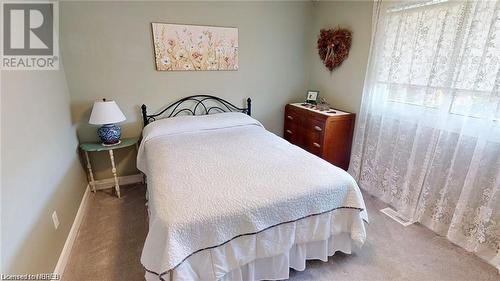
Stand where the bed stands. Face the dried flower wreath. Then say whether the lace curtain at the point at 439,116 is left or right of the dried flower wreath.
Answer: right

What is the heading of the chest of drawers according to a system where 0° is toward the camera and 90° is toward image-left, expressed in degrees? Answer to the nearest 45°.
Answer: approximately 45°

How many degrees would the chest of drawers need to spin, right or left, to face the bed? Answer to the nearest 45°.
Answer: approximately 45° to its left

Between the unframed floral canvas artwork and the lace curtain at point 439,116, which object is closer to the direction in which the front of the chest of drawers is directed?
the unframed floral canvas artwork
